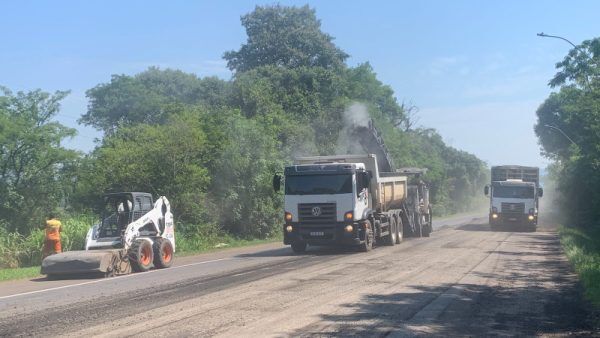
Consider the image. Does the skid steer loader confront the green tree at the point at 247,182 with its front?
no

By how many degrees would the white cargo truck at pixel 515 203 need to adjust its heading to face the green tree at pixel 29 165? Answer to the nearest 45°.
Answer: approximately 45° to its right

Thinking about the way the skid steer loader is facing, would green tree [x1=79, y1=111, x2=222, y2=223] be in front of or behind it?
behind

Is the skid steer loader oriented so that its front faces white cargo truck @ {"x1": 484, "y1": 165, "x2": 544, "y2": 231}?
no

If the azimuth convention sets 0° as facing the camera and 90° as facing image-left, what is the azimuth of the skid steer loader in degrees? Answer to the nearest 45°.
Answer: approximately 45°

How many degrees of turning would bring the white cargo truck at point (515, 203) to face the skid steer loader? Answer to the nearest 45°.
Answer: approximately 45° to its right

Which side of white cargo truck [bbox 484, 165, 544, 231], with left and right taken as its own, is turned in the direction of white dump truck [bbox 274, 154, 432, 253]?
front

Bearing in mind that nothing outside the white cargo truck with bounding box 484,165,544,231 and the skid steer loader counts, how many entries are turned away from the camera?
0

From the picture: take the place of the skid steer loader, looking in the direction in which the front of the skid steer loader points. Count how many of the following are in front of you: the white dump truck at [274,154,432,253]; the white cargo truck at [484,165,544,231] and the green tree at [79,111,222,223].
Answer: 0

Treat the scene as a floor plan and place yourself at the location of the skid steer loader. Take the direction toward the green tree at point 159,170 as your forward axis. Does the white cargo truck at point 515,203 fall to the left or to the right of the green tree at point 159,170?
right

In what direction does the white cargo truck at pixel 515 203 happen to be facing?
toward the camera

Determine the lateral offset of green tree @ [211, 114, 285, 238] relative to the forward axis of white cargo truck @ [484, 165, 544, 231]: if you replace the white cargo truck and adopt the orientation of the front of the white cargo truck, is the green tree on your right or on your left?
on your right

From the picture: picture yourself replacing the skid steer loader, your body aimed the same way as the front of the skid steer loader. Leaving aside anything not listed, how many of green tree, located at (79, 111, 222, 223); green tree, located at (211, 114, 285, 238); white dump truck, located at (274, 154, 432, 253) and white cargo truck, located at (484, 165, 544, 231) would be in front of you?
0
